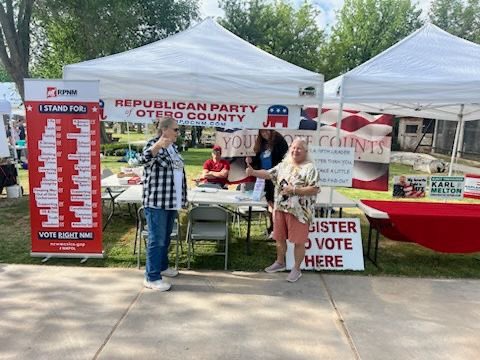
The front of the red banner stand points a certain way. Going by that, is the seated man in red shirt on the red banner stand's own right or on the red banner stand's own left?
on the red banner stand's own left

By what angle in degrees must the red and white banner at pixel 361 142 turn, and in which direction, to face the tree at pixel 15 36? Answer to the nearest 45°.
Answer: approximately 135° to its right

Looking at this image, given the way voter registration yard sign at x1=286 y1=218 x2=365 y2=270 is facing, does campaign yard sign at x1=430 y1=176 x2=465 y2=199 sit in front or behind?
behind

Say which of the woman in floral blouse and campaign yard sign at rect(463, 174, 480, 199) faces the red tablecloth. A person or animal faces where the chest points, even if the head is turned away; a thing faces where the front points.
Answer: the campaign yard sign

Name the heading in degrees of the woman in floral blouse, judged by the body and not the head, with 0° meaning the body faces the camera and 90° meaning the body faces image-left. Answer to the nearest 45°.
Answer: approximately 45°

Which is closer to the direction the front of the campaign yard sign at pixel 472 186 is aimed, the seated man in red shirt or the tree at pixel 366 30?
the seated man in red shirt

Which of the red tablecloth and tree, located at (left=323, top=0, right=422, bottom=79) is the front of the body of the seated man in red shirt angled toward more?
the red tablecloth

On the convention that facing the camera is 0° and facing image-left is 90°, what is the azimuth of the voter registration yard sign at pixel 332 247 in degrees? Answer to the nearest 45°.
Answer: approximately 0°

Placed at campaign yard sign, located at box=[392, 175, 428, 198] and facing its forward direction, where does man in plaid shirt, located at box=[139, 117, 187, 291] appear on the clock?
The man in plaid shirt is roughly at 1 o'clock from the campaign yard sign.

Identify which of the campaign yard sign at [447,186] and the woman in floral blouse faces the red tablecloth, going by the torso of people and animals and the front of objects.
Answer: the campaign yard sign

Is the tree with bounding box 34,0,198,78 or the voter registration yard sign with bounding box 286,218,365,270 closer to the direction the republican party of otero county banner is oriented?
the voter registration yard sign

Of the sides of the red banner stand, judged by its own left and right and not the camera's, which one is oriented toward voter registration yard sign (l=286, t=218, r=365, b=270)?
left
